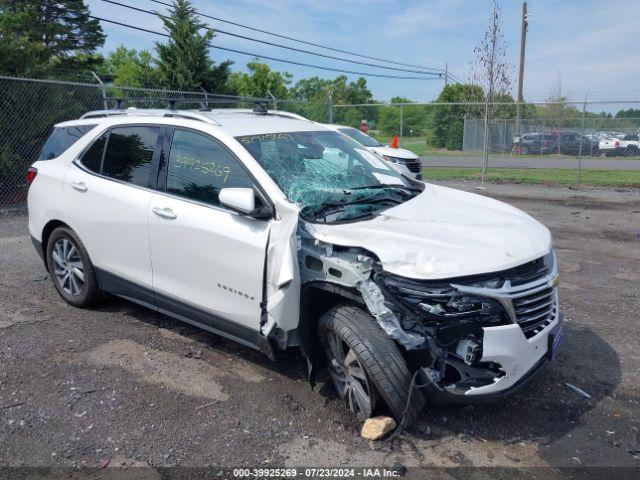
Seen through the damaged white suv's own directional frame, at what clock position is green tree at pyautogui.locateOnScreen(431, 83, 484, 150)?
The green tree is roughly at 8 o'clock from the damaged white suv.

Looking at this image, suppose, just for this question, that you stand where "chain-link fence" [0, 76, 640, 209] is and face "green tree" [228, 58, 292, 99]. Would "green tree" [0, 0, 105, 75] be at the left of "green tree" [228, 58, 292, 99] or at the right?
left

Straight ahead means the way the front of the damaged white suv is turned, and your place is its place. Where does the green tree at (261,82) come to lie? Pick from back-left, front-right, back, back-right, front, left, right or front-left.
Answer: back-left

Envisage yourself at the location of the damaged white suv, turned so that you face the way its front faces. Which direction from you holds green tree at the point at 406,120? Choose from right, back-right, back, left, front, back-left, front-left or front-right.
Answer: back-left

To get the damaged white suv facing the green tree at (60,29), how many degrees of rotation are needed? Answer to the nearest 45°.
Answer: approximately 180°

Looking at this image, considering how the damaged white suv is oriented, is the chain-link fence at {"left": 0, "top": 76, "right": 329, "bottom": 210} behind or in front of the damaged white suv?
behind

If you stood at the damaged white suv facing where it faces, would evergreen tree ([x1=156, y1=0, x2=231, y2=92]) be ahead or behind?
behind

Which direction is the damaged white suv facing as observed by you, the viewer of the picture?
facing the viewer and to the right of the viewer

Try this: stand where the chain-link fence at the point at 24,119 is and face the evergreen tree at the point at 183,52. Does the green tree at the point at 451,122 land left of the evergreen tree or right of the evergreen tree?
right
